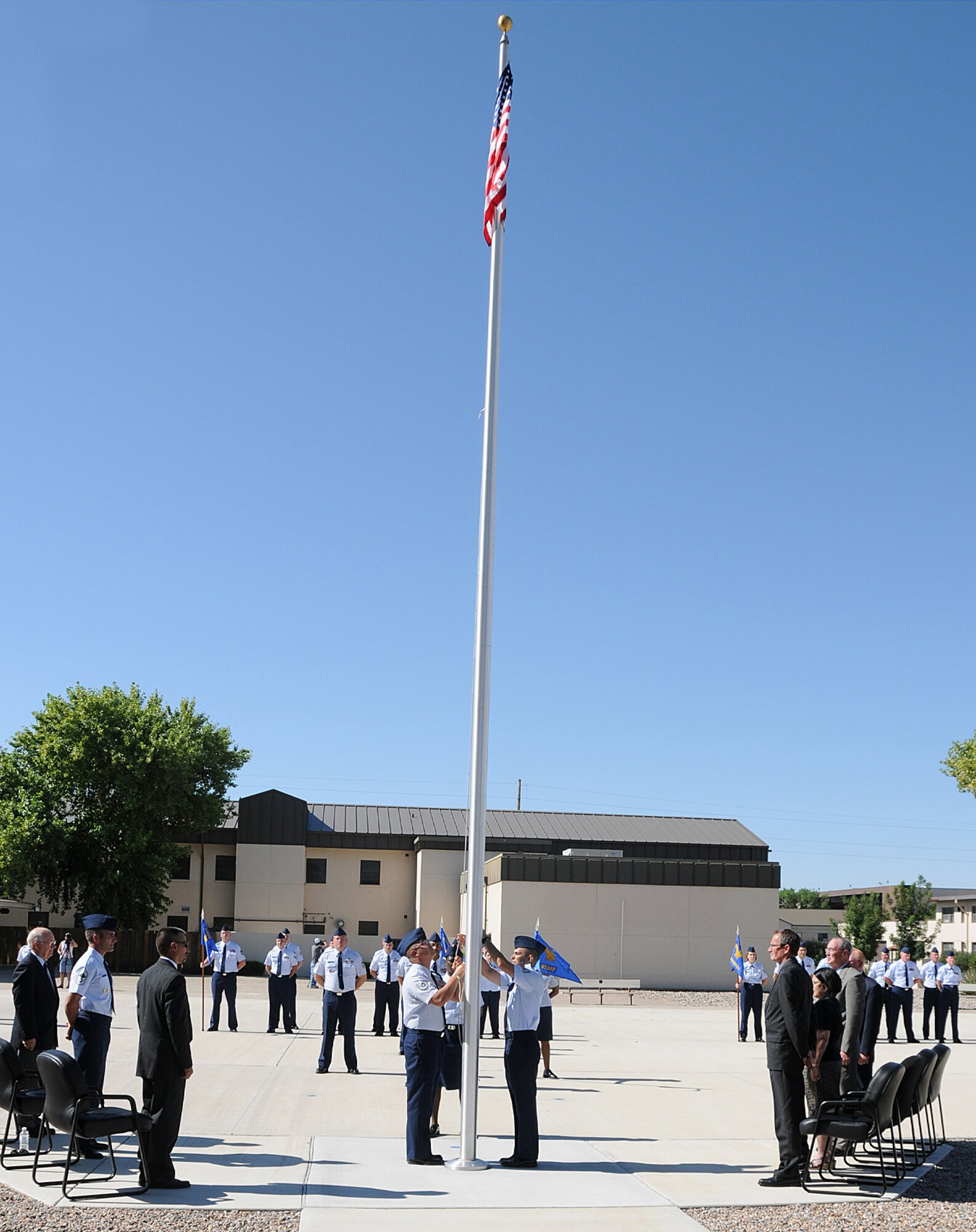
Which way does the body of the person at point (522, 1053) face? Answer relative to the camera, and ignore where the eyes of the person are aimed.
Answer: to the viewer's left

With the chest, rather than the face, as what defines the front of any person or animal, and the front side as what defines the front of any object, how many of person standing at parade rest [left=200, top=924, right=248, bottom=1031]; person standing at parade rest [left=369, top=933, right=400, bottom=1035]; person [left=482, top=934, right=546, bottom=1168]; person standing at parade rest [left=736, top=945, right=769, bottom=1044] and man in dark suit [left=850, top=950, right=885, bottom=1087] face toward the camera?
3

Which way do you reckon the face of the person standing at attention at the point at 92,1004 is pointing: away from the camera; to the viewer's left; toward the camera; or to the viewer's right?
to the viewer's right

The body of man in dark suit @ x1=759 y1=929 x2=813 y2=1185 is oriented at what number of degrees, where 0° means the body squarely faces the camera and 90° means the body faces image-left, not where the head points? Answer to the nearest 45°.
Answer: approximately 90°

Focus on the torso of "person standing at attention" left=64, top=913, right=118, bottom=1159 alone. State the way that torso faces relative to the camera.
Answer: to the viewer's right

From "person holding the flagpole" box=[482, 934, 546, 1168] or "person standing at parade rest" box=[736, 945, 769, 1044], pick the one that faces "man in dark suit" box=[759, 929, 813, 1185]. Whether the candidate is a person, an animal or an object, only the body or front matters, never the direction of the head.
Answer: "person standing at parade rest" box=[736, 945, 769, 1044]

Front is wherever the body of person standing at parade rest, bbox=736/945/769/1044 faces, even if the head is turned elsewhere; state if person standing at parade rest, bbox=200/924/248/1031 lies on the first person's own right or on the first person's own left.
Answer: on the first person's own right

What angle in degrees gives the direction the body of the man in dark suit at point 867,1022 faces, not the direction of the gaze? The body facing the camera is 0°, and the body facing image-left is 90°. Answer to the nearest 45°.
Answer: approximately 90°

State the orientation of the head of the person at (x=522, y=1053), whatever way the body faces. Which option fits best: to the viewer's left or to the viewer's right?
to the viewer's left

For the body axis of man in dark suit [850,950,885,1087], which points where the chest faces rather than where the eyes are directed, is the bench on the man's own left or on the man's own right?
on the man's own right

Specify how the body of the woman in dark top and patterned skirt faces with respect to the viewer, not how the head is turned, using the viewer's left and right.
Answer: facing to the left of the viewer

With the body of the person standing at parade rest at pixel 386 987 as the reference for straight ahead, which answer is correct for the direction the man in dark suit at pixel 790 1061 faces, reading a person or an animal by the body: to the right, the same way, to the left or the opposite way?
to the right
